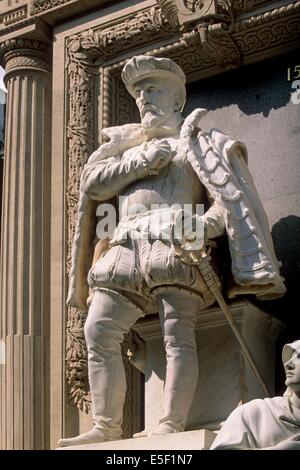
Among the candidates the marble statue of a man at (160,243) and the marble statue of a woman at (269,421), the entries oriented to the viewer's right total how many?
0

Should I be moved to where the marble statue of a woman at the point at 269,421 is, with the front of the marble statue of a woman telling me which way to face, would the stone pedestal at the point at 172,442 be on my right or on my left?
on my right

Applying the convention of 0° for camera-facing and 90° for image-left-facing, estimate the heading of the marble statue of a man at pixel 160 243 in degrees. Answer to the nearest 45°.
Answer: approximately 45°
